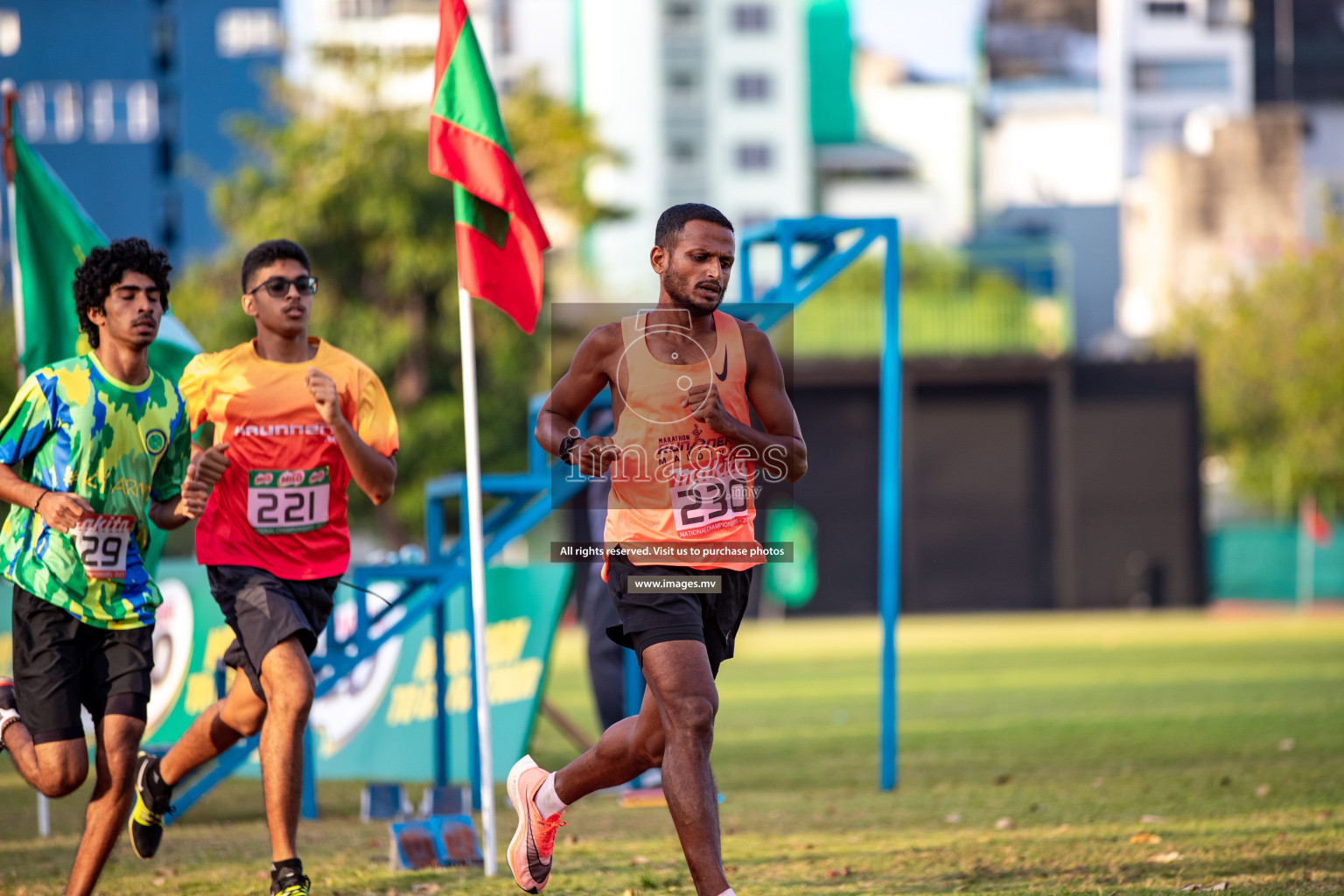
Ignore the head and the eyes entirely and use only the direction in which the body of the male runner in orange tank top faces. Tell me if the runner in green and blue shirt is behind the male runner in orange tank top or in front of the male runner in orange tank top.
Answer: behind

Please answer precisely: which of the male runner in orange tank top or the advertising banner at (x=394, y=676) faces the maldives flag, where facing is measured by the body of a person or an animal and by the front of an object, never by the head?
the advertising banner

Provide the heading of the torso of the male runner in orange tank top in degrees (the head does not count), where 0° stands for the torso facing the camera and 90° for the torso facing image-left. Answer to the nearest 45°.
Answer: approximately 315°

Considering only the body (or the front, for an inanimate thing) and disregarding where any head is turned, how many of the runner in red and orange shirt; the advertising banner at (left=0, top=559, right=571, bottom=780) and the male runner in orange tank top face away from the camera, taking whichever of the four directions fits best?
0

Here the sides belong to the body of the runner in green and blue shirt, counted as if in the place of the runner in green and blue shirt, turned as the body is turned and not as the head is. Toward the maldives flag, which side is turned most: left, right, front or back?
left

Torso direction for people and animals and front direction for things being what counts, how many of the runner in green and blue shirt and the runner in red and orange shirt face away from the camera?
0

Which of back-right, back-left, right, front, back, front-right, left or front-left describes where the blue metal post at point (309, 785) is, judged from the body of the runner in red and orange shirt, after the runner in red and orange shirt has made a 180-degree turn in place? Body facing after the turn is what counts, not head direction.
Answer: front-right

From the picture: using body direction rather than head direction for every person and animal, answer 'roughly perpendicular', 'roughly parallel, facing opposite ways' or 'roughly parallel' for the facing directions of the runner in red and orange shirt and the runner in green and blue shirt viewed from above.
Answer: roughly parallel

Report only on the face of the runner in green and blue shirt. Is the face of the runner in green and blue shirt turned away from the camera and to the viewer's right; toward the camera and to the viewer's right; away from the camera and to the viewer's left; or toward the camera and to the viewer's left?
toward the camera and to the viewer's right

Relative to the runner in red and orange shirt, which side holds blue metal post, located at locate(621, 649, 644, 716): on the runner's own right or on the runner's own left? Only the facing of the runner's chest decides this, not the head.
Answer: on the runner's own left

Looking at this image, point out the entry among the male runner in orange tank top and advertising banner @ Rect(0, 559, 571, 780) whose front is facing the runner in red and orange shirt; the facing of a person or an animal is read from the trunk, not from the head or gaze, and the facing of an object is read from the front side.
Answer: the advertising banner

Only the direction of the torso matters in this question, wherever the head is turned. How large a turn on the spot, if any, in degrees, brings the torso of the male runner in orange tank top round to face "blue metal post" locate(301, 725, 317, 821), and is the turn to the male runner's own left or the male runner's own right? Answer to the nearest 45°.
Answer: approximately 180°

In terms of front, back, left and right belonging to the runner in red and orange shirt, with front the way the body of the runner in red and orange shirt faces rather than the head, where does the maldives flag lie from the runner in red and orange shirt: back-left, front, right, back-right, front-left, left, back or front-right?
left

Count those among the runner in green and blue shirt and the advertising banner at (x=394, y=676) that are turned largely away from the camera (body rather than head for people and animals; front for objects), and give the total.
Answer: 0

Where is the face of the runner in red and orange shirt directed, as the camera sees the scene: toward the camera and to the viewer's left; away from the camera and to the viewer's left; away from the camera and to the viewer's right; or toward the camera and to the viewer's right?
toward the camera and to the viewer's right

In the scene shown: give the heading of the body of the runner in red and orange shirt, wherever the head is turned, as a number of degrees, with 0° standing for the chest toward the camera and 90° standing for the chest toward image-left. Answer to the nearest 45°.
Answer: approximately 315°

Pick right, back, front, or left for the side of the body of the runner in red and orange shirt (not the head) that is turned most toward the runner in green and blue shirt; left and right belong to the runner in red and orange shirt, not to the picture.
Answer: right

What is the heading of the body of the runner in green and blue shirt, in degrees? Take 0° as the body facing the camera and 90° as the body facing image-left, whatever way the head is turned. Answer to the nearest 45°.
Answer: approximately 315°

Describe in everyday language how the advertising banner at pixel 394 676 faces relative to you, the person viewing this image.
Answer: facing the viewer

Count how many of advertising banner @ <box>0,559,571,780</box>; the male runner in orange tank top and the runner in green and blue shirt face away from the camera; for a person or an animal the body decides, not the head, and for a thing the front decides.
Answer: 0
